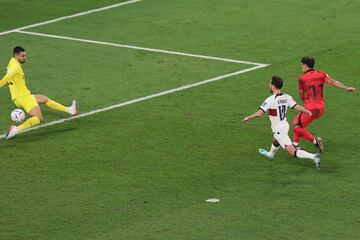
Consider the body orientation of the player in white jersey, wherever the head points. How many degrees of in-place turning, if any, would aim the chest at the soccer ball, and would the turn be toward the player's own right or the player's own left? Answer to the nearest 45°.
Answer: approximately 45° to the player's own left

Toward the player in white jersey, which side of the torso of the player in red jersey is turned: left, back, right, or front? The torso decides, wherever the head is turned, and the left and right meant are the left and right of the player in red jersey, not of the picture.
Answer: left

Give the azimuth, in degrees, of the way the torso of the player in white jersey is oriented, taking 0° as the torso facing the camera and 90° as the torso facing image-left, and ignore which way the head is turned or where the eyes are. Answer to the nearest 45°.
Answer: approximately 135°

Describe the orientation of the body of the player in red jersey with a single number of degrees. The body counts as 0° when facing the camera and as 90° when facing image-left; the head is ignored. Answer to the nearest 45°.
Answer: approximately 135°

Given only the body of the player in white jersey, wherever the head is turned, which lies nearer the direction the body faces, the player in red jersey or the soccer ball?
the soccer ball

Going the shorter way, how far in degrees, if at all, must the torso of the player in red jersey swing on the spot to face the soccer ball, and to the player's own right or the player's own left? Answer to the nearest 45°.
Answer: approximately 45° to the player's own left

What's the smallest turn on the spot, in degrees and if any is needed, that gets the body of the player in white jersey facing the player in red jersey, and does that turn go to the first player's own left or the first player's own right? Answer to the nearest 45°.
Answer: approximately 90° to the first player's own right

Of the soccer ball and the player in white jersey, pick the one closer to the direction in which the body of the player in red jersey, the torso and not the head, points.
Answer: the soccer ball
